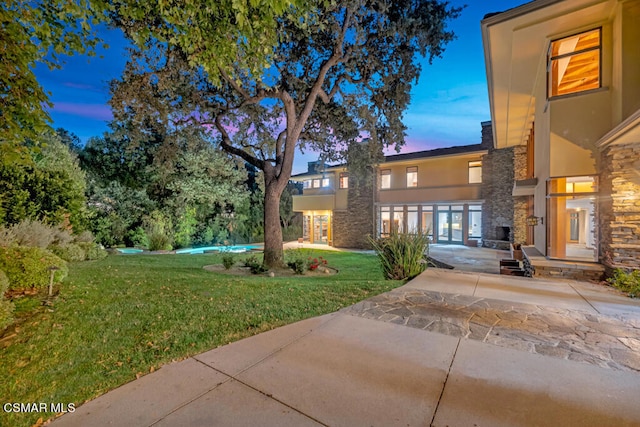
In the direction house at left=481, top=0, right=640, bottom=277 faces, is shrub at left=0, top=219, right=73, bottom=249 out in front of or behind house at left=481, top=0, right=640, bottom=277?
in front

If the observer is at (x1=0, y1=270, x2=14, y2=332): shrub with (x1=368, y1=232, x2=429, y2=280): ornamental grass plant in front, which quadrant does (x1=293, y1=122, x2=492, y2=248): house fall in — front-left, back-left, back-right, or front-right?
front-left

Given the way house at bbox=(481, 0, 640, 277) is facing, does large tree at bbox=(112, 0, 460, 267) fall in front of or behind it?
in front

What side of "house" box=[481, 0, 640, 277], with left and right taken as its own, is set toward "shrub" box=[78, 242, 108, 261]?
right

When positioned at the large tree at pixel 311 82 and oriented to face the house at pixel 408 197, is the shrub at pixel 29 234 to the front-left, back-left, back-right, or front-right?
back-left

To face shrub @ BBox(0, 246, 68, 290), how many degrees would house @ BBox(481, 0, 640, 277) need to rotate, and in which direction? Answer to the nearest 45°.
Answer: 0° — it already faces it

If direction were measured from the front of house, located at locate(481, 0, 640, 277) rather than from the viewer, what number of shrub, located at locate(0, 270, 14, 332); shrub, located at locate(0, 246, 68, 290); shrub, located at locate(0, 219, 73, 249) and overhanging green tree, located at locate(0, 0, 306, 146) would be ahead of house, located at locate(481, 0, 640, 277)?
4

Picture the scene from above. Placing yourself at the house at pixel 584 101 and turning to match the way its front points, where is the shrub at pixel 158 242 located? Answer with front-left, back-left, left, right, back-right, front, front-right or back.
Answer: front-right

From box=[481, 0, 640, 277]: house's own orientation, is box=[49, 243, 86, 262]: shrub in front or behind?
in front

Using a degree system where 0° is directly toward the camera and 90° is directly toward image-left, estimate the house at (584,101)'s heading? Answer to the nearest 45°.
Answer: approximately 45°
